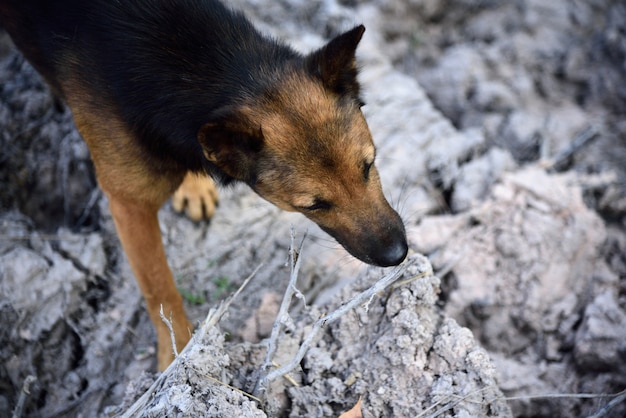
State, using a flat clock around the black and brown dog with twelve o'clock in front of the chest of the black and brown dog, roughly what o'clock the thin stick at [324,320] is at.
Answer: The thin stick is roughly at 1 o'clock from the black and brown dog.

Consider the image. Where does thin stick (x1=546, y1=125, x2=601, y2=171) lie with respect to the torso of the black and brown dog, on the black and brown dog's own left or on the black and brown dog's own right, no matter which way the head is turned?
on the black and brown dog's own left

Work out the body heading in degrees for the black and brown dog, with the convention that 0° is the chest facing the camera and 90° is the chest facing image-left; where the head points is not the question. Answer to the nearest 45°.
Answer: approximately 315°
